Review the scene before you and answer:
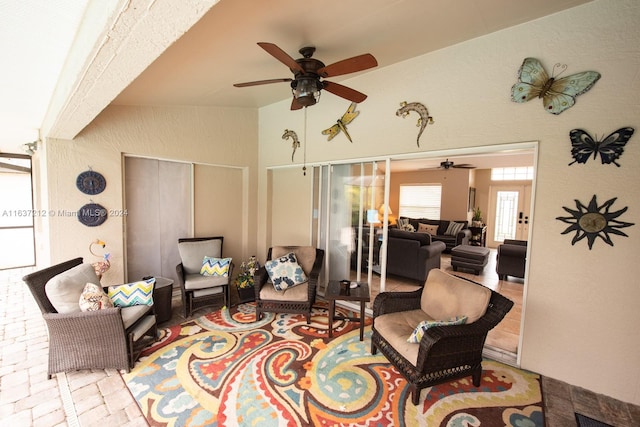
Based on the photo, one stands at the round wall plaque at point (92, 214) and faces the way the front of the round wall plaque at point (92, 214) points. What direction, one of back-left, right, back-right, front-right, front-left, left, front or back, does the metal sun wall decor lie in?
front-left

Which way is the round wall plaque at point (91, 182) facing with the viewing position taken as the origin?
facing the viewer

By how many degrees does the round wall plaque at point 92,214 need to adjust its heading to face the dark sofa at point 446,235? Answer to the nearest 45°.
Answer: approximately 90° to its left

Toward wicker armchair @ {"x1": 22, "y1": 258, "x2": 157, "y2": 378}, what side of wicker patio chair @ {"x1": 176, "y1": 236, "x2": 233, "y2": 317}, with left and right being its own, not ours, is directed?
right

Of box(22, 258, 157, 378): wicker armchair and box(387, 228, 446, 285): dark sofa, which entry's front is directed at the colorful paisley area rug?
the wicker armchair

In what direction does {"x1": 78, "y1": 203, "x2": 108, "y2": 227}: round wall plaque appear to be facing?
toward the camera

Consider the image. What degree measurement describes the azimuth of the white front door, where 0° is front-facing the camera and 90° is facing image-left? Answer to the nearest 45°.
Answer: approximately 0°

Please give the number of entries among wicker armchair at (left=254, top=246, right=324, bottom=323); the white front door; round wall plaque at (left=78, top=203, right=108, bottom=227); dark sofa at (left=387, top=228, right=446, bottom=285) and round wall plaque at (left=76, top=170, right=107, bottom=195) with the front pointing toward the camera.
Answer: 4

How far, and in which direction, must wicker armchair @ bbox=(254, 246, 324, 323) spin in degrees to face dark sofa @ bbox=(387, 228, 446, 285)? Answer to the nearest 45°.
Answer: approximately 135° to its left
